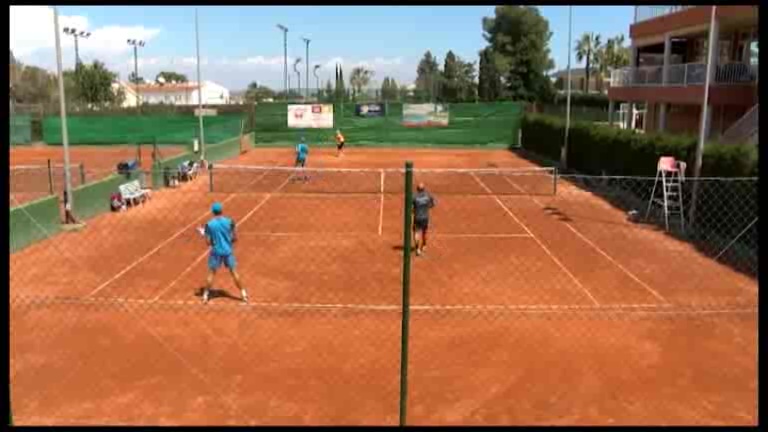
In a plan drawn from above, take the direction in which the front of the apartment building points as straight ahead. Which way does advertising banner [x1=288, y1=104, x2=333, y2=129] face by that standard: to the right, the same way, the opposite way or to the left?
to the left

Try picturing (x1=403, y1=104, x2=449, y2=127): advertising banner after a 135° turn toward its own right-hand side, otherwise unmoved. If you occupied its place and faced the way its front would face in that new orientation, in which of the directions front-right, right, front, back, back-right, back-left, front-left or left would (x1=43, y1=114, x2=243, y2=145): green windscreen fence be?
front-left

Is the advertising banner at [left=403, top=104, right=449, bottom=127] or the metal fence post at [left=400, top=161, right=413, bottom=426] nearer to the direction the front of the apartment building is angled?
the metal fence post

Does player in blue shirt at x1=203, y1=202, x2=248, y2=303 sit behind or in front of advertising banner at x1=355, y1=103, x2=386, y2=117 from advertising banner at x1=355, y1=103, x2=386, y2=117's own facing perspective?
in front

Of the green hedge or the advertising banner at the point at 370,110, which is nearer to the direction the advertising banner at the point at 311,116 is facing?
the green hedge

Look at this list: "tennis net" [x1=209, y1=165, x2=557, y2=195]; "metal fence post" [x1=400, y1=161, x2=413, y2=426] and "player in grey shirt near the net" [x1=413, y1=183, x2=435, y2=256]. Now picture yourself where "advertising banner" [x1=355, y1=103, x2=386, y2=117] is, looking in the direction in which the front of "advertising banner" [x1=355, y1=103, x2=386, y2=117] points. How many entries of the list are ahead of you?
3

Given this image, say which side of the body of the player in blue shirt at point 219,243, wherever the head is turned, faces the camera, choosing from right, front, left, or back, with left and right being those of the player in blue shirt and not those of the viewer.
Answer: back

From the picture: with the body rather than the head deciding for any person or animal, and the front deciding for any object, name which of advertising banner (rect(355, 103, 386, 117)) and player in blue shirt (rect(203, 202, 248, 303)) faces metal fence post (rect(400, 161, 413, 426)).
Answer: the advertising banner

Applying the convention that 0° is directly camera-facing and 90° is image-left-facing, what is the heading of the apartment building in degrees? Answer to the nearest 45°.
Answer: approximately 45°

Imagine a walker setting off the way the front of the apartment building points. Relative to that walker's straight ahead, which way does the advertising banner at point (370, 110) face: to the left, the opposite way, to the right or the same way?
to the left

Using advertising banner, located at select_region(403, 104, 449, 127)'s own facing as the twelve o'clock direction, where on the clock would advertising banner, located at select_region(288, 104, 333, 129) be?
advertising banner, located at select_region(288, 104, 333, 129) is roughly at 3 o'clock from advertising banner, located at select_region(403, 104, 449, 127).

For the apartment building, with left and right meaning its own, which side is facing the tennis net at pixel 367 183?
front

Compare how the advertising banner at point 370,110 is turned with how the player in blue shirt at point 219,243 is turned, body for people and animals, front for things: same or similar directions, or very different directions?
very different directions

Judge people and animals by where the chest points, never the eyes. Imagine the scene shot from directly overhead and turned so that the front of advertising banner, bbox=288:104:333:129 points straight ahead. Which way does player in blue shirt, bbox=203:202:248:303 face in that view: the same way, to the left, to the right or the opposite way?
the opposite way

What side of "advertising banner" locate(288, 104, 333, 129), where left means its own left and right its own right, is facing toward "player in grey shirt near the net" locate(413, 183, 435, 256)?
front

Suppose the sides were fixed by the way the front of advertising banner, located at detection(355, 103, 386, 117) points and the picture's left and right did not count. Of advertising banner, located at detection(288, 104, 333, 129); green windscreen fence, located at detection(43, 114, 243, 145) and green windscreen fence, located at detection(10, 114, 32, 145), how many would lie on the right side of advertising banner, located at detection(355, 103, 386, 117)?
3
